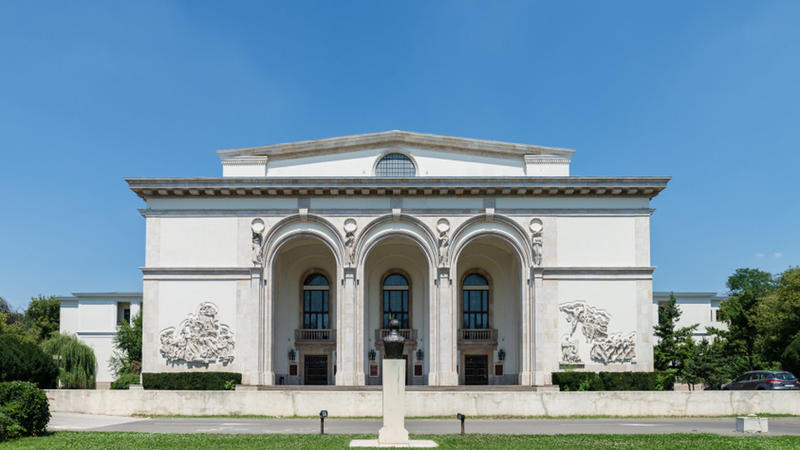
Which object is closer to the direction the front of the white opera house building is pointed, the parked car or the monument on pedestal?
the monument on pedestal

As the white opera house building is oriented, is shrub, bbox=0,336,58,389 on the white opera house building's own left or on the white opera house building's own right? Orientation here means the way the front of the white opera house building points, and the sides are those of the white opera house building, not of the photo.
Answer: on the white opera house building's own right

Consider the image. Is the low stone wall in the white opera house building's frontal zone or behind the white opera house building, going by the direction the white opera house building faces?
frontal zone

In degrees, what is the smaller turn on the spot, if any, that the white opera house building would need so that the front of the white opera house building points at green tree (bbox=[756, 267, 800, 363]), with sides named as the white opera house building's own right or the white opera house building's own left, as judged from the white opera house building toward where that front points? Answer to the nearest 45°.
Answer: approximately 135° to the white opera house building's own left

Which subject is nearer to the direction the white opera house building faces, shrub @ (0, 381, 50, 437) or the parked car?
the shrub

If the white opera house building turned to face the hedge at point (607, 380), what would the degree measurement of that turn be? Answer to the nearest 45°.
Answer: approximately 90° to its left

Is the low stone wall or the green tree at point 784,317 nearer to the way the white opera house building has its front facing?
the low stone wall

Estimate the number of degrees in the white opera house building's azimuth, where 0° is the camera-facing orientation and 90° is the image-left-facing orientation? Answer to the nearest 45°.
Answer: approximately 0°

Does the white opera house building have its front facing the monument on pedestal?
yes
